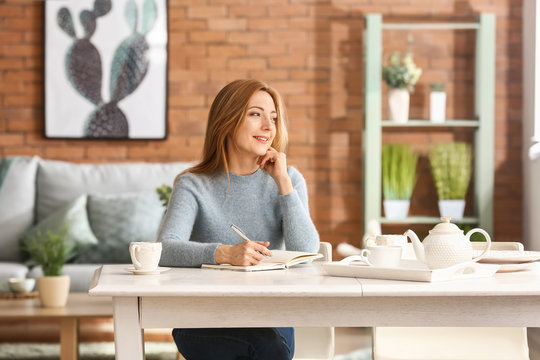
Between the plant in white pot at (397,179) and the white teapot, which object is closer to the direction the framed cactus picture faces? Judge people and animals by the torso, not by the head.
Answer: the white teapot

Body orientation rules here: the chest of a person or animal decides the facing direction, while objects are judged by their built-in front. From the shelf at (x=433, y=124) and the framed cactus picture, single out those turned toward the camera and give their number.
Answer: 2

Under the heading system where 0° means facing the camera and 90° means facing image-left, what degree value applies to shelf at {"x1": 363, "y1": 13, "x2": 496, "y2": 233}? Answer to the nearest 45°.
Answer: approximately 0°

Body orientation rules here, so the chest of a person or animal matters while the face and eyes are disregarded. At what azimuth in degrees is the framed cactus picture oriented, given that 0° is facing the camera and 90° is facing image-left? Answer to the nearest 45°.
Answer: approximately 0°

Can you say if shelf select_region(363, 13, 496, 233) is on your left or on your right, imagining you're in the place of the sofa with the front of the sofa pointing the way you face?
on your left

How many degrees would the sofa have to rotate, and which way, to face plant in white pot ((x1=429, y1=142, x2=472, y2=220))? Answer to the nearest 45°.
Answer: approximately 90° to its left

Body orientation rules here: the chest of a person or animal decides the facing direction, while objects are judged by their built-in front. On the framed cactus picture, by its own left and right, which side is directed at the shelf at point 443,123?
left

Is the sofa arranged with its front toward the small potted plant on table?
yes

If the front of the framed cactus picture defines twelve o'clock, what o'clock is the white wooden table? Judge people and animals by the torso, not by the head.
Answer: The white wooden table is roughly at 12 o'clock from the framed cactus picture.
